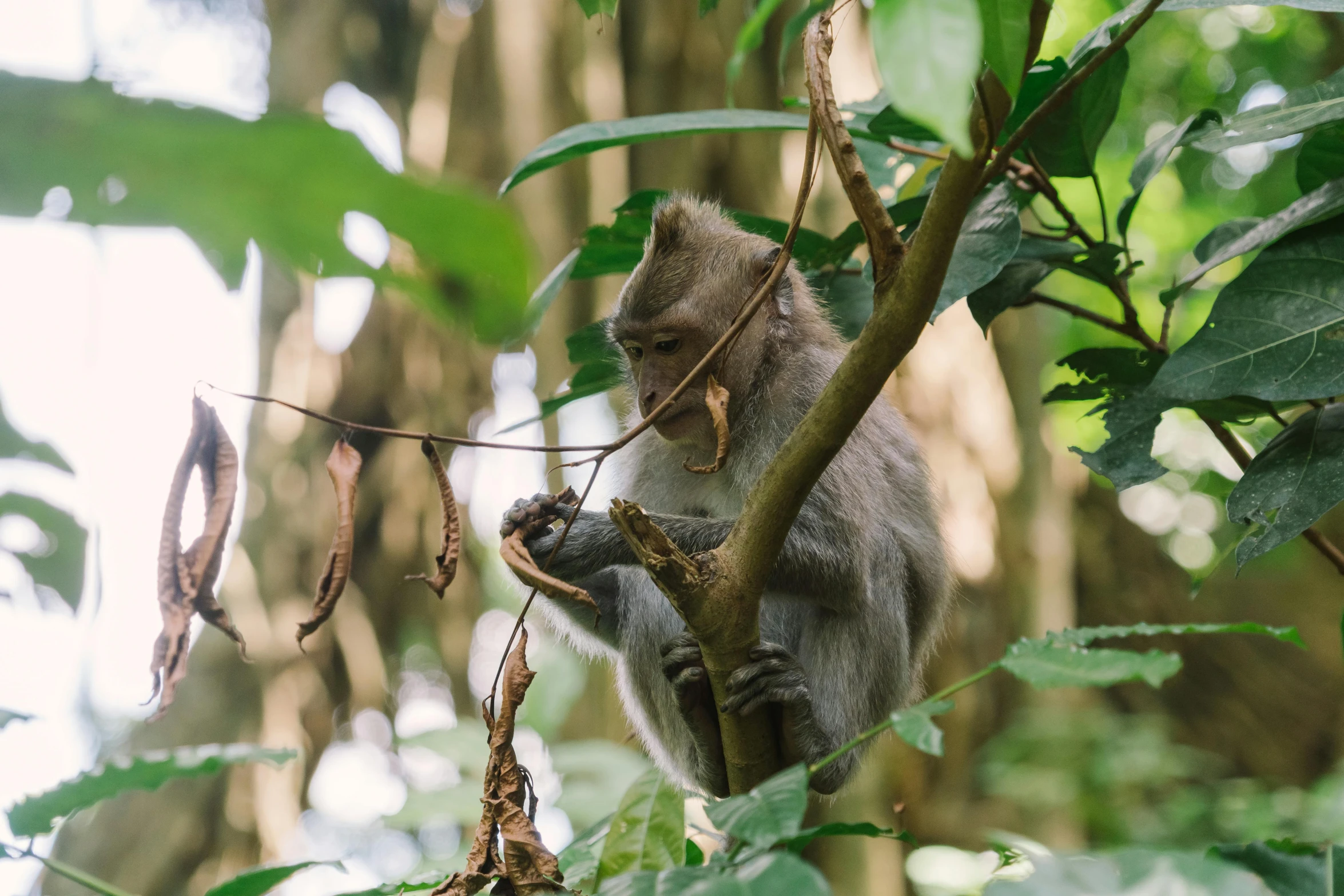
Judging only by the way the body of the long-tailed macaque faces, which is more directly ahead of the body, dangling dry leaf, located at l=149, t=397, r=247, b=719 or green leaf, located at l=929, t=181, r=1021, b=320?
the dangling dry leaf

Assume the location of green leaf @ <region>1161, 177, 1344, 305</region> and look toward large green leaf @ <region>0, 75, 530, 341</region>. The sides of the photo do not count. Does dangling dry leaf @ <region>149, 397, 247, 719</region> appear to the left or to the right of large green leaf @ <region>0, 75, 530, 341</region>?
right

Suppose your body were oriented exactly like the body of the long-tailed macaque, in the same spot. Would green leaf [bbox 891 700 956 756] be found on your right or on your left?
on your left

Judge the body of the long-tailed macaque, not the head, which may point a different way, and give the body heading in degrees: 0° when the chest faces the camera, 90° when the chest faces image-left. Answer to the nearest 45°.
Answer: approximately 45°

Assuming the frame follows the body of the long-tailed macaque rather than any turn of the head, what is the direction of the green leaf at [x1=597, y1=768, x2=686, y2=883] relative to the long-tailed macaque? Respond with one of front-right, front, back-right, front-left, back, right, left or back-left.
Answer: front-left

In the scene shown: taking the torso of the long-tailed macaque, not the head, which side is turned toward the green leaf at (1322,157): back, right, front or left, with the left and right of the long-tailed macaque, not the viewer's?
left

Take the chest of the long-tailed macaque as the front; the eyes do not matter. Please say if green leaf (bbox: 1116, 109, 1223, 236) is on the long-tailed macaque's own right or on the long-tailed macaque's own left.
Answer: on the long-tailed macaque's own left

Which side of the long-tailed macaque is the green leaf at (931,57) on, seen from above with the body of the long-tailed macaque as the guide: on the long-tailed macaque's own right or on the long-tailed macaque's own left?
on the long-tailed macaque's own left
